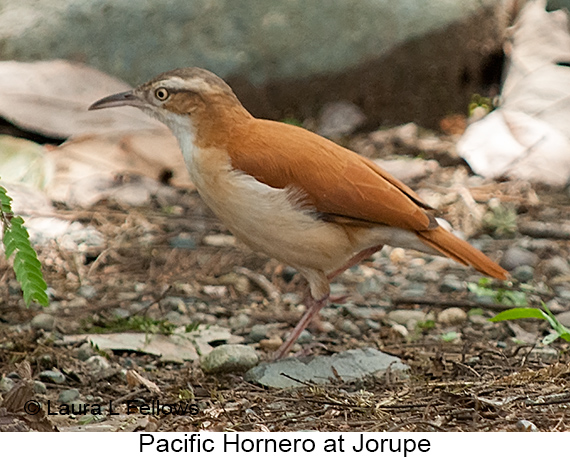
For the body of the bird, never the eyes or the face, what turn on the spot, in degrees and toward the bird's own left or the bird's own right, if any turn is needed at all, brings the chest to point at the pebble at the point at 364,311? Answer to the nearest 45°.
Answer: approximately 90° to the bird's own right

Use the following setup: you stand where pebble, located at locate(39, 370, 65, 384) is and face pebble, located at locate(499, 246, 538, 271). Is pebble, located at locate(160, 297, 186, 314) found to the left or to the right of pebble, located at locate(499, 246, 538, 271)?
left

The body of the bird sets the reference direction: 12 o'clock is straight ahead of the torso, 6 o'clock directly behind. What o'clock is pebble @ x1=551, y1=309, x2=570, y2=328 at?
The pebble is roughly at 5 o'clock from the bird.

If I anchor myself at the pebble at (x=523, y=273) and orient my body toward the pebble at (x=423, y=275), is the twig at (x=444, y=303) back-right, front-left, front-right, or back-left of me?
front-left

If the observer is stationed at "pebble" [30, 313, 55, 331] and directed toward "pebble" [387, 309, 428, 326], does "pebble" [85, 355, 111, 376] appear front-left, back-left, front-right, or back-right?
front-right

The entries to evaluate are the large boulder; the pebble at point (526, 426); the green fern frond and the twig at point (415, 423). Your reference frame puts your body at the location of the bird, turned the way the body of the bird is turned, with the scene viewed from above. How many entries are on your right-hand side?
1

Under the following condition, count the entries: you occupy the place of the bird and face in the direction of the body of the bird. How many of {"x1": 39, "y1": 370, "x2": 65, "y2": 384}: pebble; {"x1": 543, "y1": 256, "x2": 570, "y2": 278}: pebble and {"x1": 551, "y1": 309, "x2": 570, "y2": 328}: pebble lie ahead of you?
1

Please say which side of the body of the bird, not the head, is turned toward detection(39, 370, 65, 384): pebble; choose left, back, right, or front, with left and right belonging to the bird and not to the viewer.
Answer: front

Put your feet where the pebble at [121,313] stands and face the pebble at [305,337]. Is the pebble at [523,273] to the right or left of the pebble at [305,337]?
left

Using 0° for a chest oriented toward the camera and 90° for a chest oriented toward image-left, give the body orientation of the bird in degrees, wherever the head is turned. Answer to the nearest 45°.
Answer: approximately 90°

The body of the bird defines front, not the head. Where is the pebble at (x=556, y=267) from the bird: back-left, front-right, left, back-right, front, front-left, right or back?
back-right

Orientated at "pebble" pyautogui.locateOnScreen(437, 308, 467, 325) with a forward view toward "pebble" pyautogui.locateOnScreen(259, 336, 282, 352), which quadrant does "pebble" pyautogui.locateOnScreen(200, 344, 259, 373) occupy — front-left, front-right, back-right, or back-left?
front-left

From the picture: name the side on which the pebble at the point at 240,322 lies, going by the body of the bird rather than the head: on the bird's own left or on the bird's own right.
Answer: on the bird's own right

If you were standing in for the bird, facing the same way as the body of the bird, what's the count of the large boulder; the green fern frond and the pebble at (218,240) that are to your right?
2

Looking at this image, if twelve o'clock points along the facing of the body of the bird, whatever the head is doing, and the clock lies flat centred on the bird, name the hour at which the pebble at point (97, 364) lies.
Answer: The pebble is roughly at 12 o'clock from the bird.

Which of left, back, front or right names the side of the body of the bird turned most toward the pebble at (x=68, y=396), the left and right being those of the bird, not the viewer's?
front

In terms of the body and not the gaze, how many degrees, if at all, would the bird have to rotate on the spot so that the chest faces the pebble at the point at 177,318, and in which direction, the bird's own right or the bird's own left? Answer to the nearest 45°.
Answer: approximately 45° to the bird's own right

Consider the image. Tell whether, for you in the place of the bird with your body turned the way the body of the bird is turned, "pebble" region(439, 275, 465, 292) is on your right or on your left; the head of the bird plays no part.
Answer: on your right
